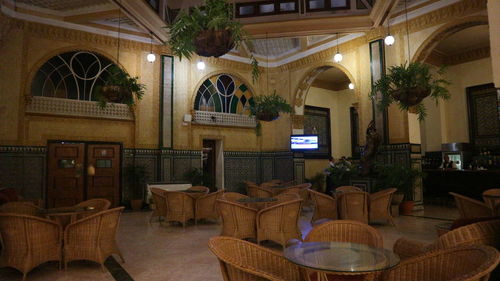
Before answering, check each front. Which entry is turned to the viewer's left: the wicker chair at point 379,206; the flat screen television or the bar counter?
the wicker chair

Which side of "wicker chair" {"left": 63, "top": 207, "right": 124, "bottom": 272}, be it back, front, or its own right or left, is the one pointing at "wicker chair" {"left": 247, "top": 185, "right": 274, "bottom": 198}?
right

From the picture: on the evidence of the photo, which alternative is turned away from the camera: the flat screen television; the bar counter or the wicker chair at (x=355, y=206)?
the wicker chair

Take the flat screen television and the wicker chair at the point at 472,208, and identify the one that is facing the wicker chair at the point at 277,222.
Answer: the flat screen television

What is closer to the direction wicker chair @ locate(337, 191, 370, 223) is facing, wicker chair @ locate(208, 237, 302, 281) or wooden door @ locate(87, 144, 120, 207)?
the wooden door

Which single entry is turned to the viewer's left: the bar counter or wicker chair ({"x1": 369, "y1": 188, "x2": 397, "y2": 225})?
the wicker chair

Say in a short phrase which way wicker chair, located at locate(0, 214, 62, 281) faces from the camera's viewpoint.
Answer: facing away from the viewer and to the right of the viewer

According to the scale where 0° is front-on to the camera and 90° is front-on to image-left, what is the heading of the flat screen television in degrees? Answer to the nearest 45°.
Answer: approximately 0°

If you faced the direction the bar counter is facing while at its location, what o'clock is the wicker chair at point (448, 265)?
The wicker chair is roughly at 12 o'clock from the bar counter.
